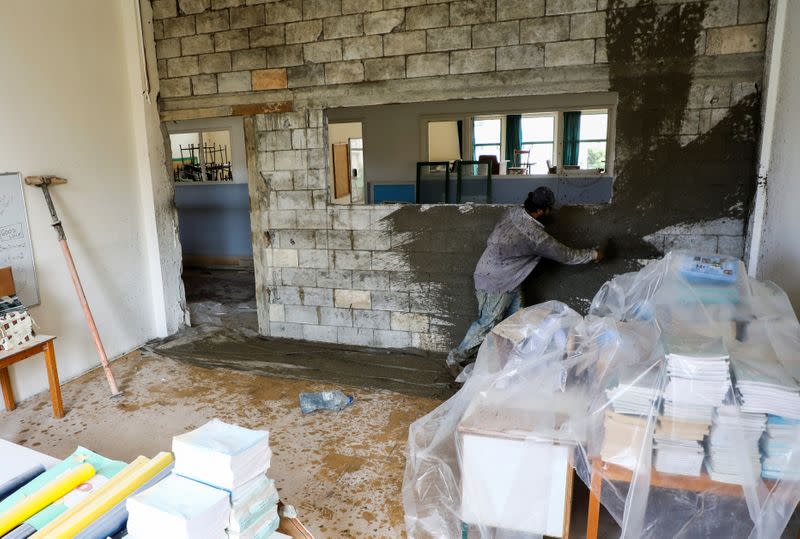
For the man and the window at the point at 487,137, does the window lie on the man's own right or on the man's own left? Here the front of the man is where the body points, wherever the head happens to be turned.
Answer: on the man's own left

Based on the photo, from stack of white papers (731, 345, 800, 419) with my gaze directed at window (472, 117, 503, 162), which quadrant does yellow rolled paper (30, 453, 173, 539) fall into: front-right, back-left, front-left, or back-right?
back-left

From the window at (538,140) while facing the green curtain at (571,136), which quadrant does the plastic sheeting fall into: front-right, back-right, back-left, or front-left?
front-right

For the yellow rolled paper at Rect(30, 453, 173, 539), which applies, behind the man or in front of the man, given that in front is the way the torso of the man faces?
behind

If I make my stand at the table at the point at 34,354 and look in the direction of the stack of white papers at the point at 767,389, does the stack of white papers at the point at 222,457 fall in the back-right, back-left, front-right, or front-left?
front-right

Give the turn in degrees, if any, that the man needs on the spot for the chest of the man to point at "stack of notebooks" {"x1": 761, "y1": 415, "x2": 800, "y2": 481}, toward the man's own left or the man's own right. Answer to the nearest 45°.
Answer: approximately 90° to the man's own right

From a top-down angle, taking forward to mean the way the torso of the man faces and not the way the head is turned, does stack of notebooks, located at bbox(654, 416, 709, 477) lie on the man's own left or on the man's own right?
on the man's own right

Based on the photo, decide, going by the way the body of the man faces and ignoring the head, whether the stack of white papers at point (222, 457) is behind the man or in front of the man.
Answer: behind

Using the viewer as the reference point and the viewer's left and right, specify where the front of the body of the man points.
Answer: facing away from the viewer and to the right of the viewer

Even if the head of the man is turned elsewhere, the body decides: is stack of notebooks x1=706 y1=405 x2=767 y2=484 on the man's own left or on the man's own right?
on the man's own right

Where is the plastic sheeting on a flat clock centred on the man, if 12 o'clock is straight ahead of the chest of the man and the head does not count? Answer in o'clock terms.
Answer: The plastic sheeting is roughly at 4 o'clock from the man.

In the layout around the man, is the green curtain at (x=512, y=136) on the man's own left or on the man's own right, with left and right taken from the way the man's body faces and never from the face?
on the man's own left

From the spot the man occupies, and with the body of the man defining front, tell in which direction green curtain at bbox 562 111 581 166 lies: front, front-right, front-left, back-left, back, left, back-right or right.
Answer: front-left

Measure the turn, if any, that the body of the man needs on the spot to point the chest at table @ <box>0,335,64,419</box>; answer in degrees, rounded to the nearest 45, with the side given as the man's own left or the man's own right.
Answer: approximately 135° to the man's own left

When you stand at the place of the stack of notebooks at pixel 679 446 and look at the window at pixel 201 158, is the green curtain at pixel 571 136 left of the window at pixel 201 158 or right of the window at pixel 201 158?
right

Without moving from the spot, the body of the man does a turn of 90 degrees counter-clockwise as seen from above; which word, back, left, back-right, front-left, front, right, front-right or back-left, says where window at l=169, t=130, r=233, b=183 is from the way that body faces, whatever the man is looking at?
front
